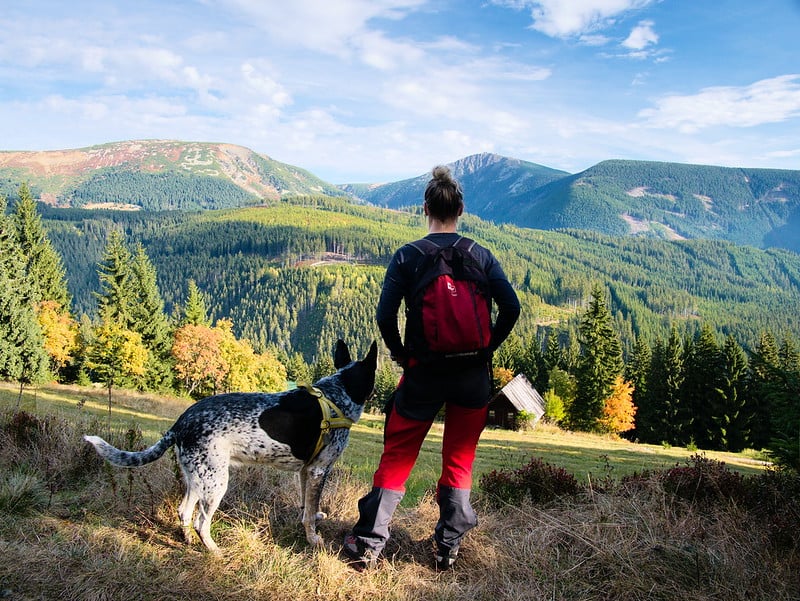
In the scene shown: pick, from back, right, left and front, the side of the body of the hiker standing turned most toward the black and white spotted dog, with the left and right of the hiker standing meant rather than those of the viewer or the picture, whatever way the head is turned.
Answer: left

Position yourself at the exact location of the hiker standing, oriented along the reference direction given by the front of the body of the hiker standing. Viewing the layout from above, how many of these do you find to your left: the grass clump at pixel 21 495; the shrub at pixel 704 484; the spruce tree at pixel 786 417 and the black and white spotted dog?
2

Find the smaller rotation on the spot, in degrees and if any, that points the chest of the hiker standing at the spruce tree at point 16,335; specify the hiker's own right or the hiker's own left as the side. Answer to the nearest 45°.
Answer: approximately 45° to the hiker's own left

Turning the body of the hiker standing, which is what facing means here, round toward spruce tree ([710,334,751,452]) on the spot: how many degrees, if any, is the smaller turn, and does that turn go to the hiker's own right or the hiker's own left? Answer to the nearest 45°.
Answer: approximately 45° to the hiker's own right

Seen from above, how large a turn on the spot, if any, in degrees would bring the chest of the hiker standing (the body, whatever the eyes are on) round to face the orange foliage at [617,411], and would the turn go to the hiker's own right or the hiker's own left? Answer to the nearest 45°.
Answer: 0° — they already face it

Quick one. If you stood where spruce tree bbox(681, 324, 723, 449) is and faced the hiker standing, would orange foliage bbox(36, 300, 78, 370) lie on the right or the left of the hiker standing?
right

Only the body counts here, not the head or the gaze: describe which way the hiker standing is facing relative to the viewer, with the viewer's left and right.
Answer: facing away from the viewer

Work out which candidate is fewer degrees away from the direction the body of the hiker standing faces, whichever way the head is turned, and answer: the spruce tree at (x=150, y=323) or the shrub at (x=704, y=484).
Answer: the spruce tree

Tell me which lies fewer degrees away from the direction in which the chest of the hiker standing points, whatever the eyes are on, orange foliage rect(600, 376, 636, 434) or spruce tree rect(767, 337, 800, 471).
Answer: the orange foliage

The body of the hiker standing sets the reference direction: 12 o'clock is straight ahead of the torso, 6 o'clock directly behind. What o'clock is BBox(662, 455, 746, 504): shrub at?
The shrub is roughly at 2 o'clock from the hiker standing.

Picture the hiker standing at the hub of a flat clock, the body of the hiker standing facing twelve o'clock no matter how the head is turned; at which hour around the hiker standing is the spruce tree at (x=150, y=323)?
The spruce tree is roughly at 11 o'clock from the hiker standing.

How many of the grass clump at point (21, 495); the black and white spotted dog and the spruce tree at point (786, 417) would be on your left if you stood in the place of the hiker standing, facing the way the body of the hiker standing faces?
2
